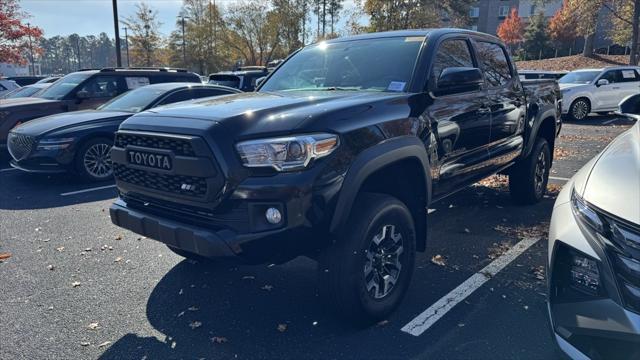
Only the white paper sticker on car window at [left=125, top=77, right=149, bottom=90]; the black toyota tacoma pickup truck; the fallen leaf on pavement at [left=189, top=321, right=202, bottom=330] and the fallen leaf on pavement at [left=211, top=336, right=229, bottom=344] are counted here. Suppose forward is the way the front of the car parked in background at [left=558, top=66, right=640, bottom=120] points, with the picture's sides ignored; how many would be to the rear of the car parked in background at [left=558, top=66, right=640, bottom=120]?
0

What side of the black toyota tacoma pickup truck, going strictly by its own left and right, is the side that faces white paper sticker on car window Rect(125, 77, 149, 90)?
right

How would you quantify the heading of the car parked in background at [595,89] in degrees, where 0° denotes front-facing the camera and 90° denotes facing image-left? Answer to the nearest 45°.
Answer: approximately 45°

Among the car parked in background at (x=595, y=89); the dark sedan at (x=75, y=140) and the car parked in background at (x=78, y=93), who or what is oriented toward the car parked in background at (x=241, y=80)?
the car parked in background at (x=595, y=89)

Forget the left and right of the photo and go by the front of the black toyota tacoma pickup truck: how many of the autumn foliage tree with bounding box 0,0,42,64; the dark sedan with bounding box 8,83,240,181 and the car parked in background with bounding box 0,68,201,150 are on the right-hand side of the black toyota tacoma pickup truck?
3

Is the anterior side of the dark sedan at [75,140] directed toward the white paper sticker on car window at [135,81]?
no

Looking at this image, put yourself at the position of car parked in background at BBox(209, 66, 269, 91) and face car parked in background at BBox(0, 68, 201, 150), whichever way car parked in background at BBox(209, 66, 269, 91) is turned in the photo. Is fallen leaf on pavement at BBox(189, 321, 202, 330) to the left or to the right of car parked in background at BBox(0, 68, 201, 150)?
left

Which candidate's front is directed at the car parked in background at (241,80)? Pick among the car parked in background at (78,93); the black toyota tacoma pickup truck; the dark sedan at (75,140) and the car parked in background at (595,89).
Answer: the car parked in background at (595,89)

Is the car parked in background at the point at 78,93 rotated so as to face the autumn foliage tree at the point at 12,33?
no

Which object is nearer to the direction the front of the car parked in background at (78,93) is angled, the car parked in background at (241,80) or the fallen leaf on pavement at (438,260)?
the fallen leaf on pavement

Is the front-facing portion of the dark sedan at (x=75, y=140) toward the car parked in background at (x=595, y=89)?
no

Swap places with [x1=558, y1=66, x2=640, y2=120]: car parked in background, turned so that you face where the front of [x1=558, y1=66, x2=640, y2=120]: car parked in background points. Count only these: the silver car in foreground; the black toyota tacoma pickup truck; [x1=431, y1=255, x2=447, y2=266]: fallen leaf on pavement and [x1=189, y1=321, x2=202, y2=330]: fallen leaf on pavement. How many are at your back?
0

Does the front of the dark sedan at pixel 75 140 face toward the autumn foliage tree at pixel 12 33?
no

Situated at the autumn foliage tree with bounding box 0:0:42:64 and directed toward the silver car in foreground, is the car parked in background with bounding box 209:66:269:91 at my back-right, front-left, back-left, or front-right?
front-left

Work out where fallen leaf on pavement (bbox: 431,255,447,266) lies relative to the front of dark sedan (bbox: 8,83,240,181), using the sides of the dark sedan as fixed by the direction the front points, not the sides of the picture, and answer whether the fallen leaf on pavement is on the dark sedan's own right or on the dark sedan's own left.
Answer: on the dark sedan's own left

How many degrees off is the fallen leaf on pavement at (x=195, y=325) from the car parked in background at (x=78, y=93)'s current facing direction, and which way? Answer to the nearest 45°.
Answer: approximately 45° to its left

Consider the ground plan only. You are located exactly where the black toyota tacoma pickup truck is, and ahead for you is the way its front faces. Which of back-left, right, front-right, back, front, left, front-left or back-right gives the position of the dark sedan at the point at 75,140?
right
